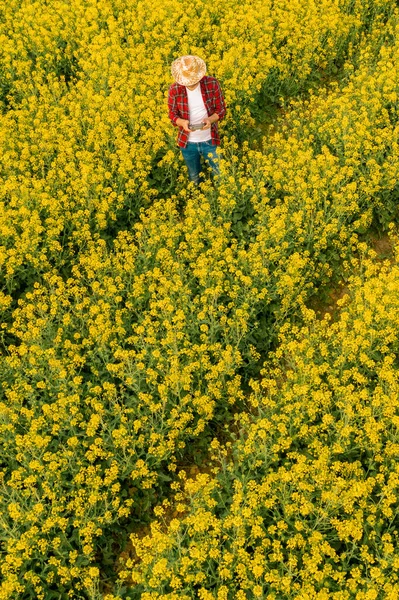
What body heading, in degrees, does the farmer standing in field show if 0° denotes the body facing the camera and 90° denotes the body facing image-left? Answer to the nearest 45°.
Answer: approximately 0°
